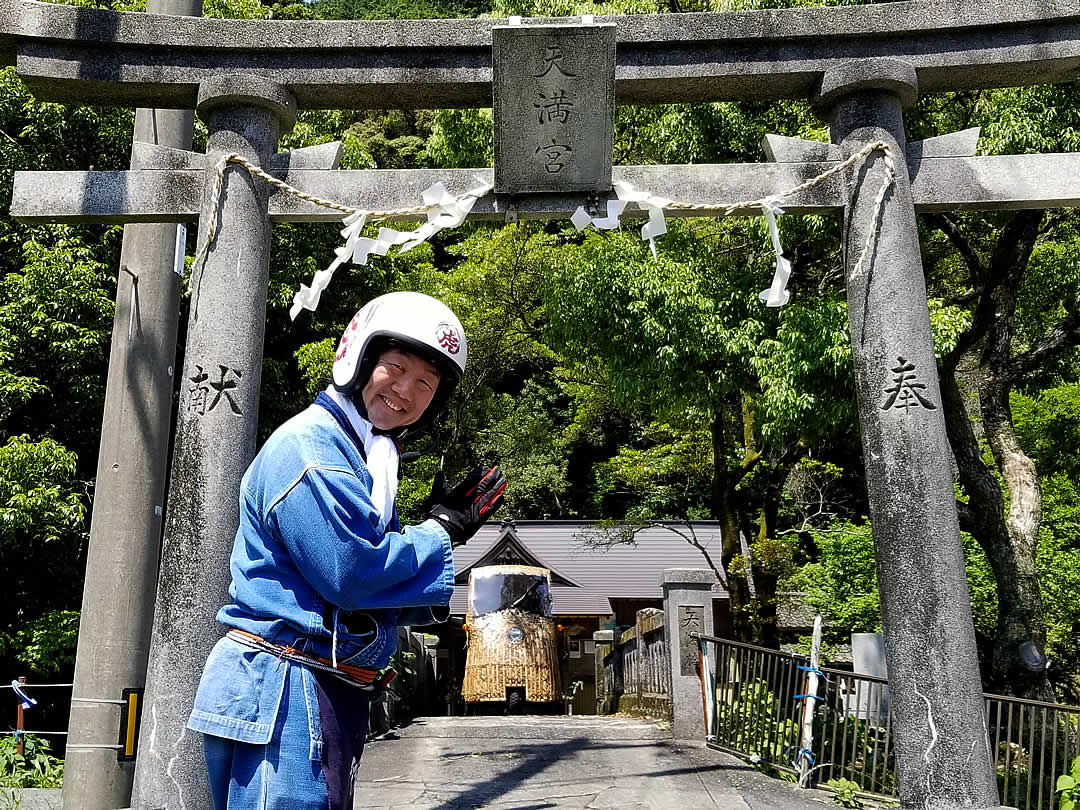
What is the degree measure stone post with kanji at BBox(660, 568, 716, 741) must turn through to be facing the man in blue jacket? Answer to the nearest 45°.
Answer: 0° — it already faces them

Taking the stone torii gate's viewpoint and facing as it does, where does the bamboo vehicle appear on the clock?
The bamboo vehicle is roughly at 6 o'clock from the stone torii gate.

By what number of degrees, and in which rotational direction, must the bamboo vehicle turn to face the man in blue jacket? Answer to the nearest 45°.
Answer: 0° — it already faces them

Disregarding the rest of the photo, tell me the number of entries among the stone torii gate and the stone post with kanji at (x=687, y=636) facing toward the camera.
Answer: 2

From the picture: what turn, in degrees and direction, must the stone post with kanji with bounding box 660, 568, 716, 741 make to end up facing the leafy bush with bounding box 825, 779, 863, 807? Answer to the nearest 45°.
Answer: approximately 45° to its left

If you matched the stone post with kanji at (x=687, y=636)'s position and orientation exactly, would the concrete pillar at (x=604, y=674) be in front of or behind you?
behind

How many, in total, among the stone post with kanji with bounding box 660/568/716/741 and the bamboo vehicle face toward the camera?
2

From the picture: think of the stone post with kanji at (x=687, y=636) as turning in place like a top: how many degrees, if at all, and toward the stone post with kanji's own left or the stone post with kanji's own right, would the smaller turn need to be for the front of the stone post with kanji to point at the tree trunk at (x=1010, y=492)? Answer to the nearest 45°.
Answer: approximately 90° to the stone post with kanji's own left

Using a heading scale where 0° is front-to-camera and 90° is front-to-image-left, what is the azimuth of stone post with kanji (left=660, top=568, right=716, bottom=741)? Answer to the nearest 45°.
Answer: approximately 0°

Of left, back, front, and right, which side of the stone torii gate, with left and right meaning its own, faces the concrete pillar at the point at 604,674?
back

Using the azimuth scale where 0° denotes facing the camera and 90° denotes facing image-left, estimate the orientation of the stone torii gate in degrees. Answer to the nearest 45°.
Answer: approximately 0°
